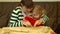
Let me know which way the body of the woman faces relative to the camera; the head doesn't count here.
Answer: to the viewer's right
